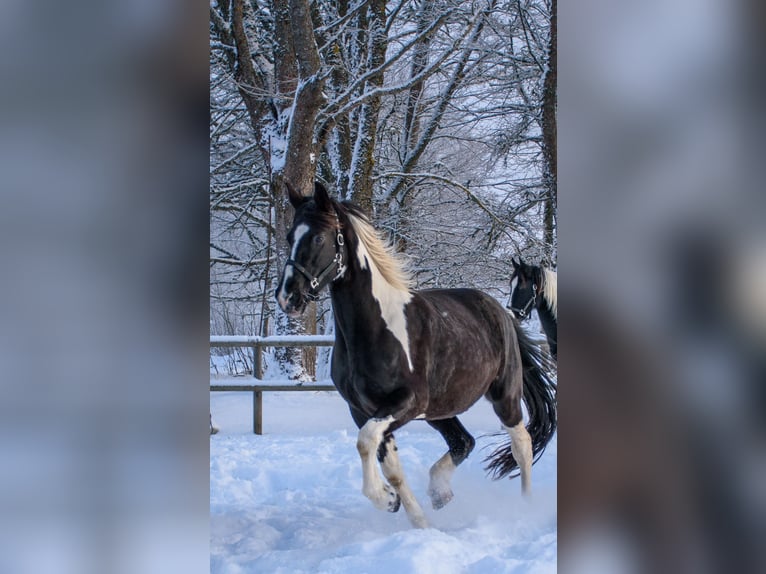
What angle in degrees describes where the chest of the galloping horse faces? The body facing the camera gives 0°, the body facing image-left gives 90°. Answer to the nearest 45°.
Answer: approximately 45°

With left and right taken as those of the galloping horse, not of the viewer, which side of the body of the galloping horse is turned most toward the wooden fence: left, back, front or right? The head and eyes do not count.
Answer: right

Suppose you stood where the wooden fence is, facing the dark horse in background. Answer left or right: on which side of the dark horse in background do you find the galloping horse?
right

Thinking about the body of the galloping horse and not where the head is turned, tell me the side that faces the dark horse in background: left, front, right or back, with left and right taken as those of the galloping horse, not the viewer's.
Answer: back
